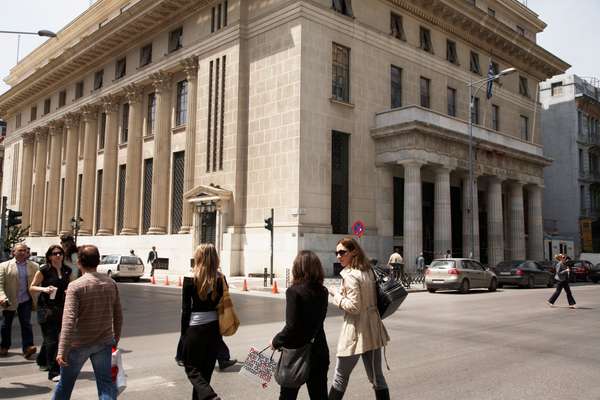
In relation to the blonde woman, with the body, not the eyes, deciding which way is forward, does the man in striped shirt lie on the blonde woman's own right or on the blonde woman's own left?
on the blonde woman's own left

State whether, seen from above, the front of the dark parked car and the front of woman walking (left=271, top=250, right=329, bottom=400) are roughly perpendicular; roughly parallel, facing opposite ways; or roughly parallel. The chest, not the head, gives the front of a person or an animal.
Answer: roughly perpendicular

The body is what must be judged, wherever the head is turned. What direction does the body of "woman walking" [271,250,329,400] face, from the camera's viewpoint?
away from the camera

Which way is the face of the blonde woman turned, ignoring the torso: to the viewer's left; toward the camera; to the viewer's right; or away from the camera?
away from the camera

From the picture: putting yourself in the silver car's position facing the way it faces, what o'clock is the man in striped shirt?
The man in striped shirt is roughly at 5 o'clock from the silver car.

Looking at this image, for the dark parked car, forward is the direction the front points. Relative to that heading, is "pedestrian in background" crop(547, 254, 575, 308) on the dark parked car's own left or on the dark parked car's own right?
on the dark parked car's own right

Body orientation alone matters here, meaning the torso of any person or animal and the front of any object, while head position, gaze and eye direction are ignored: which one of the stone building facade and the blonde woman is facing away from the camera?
the blonde woman

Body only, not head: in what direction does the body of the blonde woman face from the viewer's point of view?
away from the camera

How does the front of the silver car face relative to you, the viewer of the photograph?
facing away from the viewer and to the right of the viewer

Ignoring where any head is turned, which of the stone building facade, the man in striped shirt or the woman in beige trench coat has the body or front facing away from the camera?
the man in striped shirt

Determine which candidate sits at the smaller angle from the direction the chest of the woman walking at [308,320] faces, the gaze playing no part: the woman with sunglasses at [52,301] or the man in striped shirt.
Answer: the woman with sunglasses

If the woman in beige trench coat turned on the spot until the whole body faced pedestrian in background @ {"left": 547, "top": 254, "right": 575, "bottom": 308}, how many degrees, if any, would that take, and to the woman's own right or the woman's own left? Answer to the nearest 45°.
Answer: approximately 135° to the woman's own right

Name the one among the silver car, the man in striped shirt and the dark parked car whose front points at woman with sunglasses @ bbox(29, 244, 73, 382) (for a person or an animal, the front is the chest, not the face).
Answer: the man in striped shirt

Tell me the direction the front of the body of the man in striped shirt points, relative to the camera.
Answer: away from the camera
